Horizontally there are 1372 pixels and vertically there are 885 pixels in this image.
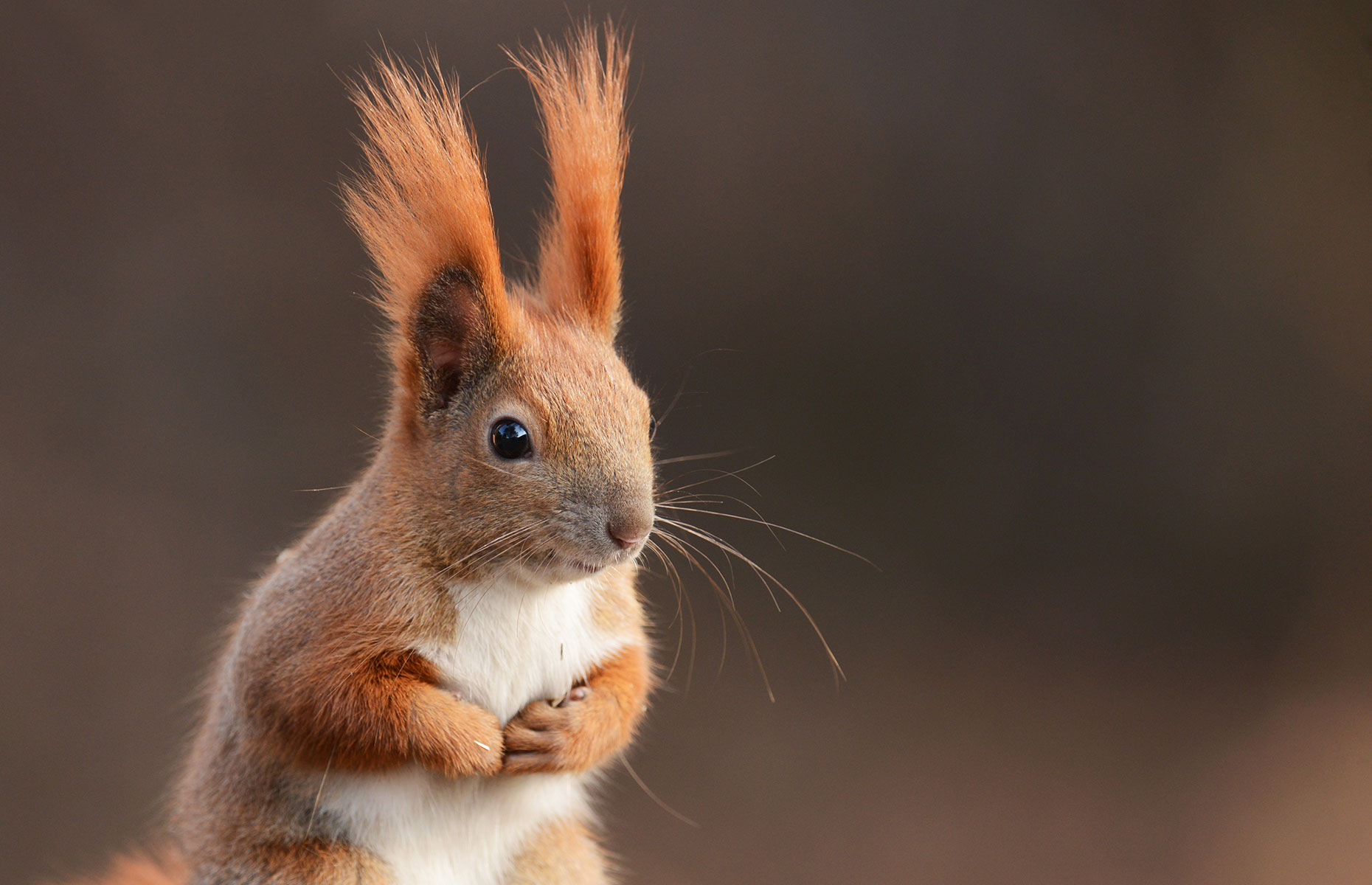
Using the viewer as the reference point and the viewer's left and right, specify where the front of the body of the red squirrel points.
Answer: facing the viewer and to the right of the viewer
